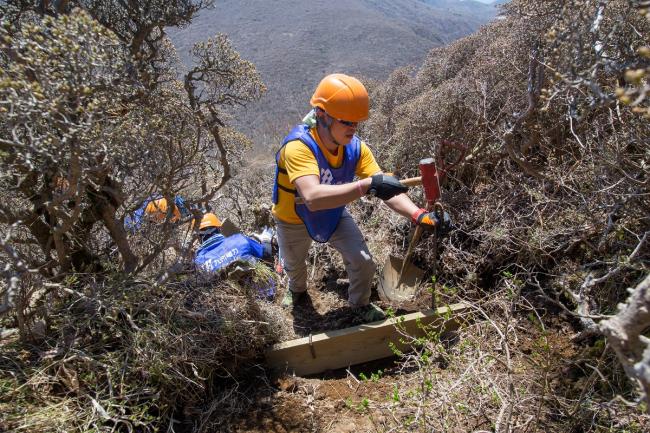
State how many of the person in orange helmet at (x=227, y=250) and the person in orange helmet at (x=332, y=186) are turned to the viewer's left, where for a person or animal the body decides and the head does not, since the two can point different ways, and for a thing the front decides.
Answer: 0

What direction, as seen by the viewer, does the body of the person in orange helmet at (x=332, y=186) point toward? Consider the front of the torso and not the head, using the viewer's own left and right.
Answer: facing the viewer and to the right of the viewer

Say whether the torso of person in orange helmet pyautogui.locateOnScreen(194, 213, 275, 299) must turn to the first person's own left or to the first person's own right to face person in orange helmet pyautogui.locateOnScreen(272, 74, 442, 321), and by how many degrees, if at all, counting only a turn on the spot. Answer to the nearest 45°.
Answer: approximately 90° to the first person's own right

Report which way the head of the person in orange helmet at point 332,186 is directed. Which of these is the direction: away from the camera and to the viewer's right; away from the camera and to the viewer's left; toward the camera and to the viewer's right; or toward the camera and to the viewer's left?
toward the camera and to the viewer's right
